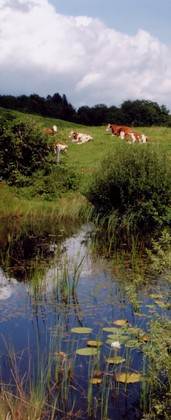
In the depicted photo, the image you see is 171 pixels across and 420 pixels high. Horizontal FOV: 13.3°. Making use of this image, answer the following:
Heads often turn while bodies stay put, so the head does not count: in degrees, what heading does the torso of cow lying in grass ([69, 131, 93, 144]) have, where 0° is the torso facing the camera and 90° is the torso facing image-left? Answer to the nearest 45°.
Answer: approximately 90°

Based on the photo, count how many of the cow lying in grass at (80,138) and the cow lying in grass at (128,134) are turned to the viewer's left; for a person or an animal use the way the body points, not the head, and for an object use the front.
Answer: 2

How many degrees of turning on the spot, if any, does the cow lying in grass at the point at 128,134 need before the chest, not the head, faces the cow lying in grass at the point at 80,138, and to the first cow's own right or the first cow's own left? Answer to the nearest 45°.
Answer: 0° — it already faces it

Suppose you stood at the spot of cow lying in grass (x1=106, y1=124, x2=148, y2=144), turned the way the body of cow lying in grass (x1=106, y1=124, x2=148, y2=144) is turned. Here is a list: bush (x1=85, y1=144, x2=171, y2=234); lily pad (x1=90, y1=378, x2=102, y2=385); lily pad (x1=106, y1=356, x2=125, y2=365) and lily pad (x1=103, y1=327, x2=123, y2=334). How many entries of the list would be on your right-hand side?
0

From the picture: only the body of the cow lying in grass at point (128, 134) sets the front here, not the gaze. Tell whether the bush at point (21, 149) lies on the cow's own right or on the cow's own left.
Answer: on the cow's own left

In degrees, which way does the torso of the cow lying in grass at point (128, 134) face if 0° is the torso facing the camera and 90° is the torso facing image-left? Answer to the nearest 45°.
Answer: approximately 90°

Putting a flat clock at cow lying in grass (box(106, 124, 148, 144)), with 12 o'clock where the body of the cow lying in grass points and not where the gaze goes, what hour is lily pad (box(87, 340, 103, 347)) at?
The lily pad is roughly at 9 o'clock from the cow lying in grass.

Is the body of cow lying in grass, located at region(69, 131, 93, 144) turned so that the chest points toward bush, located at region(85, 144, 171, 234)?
no

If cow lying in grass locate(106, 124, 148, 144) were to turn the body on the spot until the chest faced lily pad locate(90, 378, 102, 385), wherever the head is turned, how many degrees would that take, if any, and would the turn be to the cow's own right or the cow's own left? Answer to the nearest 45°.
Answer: approximately 90° to the cow's own left

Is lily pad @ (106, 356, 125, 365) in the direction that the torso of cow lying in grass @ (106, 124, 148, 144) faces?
no

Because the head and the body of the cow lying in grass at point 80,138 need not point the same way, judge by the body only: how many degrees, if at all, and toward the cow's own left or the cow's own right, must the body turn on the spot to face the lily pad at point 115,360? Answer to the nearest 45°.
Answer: approximately 90° to the cow's own left

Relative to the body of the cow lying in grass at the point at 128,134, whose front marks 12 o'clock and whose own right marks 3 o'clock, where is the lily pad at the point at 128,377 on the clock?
The lily pad is roughly at 9 o'clock from the cow lying in grass.

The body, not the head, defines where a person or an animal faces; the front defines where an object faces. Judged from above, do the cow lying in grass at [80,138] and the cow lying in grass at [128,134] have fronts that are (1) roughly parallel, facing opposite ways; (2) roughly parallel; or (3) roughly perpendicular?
roughly parallel

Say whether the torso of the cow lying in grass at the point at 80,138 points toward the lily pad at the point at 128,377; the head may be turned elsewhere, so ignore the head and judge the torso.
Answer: no

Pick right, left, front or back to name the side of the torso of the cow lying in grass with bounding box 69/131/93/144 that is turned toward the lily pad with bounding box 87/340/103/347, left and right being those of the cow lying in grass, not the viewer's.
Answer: left
